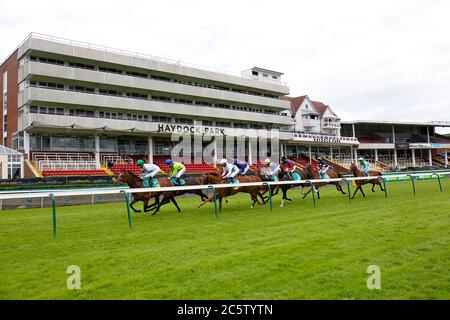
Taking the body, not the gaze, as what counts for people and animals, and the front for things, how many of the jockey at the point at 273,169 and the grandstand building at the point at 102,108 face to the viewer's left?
1

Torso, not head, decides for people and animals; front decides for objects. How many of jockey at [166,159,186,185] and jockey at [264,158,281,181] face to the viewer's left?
2

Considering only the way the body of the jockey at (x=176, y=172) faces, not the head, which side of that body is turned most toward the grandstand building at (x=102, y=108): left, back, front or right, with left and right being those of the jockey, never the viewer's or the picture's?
right

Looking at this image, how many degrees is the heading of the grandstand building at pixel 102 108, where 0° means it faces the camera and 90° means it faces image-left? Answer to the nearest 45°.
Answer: approximately 315°

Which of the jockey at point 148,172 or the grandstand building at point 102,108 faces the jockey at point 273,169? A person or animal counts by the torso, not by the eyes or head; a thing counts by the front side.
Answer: the grandstand building

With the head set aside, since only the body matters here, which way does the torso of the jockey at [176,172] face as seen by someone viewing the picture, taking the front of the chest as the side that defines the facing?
to the viewer's left

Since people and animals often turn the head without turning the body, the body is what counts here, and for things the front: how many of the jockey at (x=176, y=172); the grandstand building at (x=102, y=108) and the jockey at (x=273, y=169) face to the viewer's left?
2

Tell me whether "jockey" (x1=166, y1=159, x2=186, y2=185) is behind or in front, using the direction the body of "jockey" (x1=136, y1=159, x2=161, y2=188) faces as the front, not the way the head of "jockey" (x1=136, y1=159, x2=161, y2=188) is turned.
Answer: behind

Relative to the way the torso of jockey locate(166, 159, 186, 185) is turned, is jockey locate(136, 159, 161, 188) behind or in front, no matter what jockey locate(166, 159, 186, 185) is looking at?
in front

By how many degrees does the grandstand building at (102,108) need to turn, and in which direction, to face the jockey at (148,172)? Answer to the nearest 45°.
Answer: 0° — it already faces them

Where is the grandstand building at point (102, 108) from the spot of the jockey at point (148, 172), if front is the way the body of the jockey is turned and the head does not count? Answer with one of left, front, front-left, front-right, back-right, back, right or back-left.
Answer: right

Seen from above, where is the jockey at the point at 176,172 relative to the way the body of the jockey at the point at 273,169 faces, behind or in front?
in front

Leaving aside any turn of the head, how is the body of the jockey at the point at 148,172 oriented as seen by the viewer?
to the viewer's left

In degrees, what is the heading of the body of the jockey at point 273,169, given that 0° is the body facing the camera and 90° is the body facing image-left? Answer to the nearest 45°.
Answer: approximately 90°
